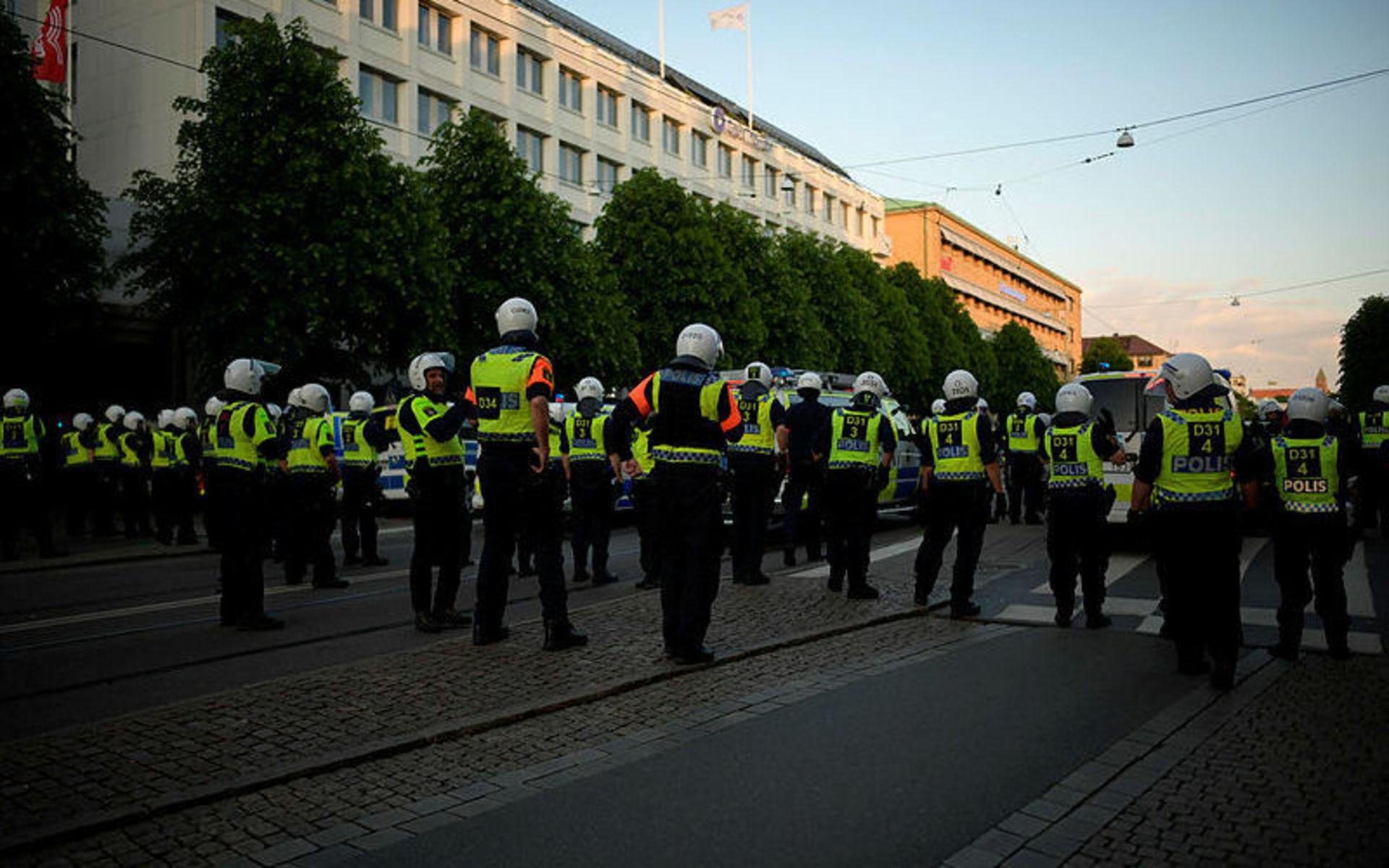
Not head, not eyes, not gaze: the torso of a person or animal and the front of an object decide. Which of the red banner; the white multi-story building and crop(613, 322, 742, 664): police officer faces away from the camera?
the police officer

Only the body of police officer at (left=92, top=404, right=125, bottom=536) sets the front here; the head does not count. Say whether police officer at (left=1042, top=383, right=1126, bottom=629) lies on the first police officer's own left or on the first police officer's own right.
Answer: on the first police officer's own right

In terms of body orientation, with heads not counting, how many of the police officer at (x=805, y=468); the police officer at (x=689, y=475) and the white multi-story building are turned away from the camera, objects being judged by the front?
2

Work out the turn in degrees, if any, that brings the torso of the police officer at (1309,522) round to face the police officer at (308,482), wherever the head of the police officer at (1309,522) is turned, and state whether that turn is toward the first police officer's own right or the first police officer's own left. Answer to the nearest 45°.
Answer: approximately 90° to the first police officer's own left

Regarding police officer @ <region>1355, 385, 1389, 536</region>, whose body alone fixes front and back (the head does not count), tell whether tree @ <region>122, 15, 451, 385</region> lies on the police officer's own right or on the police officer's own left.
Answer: on the police officer's own left

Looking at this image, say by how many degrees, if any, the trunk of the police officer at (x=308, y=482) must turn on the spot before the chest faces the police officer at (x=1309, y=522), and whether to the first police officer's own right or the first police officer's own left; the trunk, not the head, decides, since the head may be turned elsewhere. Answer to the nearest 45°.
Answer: approximately 90° to the first police officer's own right

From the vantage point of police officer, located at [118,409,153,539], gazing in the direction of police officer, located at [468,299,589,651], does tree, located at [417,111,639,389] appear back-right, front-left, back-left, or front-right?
back-left

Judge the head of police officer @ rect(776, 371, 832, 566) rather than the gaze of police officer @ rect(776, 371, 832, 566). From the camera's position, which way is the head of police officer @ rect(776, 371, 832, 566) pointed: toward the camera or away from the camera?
away from the camera

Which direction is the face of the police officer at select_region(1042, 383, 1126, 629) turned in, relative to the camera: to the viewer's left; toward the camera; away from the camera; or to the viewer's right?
away from the camera

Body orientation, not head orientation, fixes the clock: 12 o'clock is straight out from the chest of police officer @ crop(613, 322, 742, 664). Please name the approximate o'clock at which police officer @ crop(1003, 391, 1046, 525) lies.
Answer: police officer @ crop(1003, 391, 1046, 525) is roughly at 1 o'clock from police officer @ crop(613, 322, 742, 664).

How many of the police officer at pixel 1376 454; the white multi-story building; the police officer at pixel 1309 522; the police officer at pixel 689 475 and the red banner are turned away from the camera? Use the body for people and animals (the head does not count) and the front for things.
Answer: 3

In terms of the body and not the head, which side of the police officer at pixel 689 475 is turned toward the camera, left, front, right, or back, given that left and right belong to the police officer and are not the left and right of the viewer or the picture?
back

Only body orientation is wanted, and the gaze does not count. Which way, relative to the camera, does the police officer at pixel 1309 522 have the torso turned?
away from the camera
